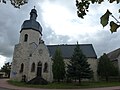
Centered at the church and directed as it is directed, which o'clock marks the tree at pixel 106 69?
The tree is roughly at 8 o'clock from the church.

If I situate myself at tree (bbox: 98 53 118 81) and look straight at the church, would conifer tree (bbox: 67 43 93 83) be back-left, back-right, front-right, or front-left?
front-left

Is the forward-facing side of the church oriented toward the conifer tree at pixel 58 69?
no

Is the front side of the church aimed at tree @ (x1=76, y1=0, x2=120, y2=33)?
no

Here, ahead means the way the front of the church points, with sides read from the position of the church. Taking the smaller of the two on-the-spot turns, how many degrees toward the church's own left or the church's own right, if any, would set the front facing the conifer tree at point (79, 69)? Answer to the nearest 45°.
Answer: approximately 90° to the church's own left
